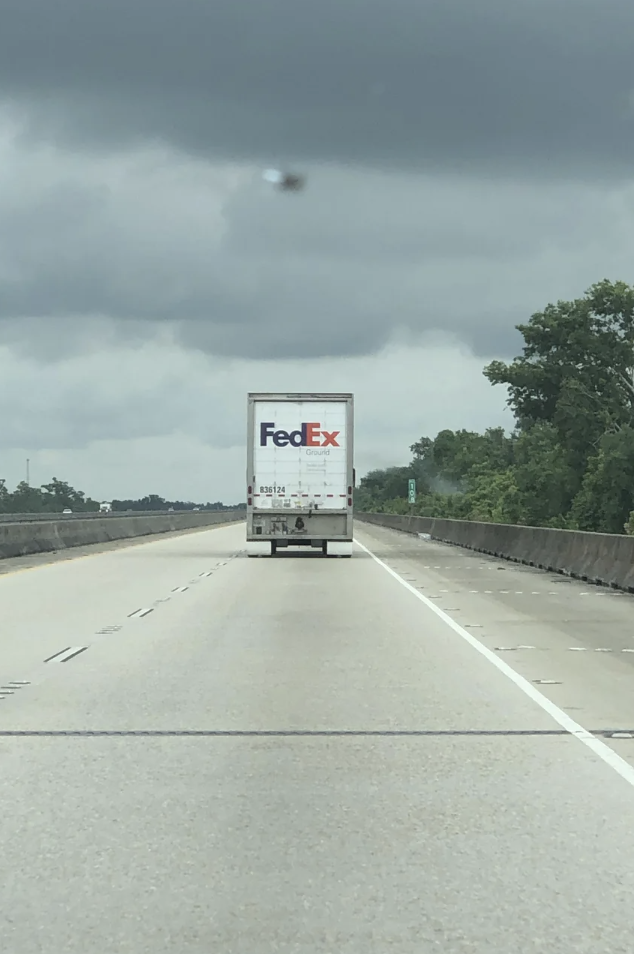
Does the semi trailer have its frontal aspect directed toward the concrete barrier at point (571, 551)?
no

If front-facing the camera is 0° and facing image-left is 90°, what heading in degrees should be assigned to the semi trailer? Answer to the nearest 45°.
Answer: approximately 180°
